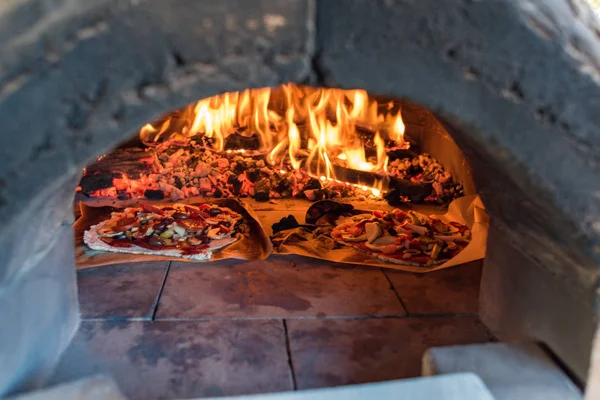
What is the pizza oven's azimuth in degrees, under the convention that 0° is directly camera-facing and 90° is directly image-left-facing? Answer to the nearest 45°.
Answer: approximately 0°
